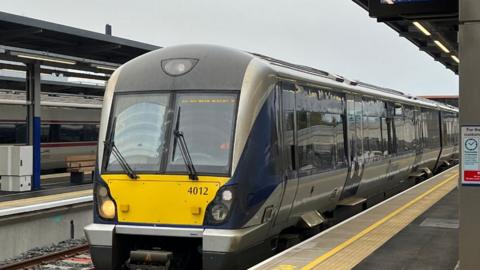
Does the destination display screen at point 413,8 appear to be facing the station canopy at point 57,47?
no

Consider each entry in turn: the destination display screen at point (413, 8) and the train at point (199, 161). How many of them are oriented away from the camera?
0

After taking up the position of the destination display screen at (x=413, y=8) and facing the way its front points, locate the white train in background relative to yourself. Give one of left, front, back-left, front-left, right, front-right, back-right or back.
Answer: back-right

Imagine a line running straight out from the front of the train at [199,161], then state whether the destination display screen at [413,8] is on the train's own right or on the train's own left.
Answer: on the train's own left

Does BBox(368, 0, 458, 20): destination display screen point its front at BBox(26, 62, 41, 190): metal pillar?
no

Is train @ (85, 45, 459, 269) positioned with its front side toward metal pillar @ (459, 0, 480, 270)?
no

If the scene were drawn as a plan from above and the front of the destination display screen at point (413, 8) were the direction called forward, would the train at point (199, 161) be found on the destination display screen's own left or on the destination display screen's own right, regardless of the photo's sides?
on the destination display screen's own right

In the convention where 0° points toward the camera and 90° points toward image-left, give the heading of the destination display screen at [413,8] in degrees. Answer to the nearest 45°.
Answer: approximately 0°

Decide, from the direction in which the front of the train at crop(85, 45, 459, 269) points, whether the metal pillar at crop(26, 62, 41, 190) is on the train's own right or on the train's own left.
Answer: on the train's own right
